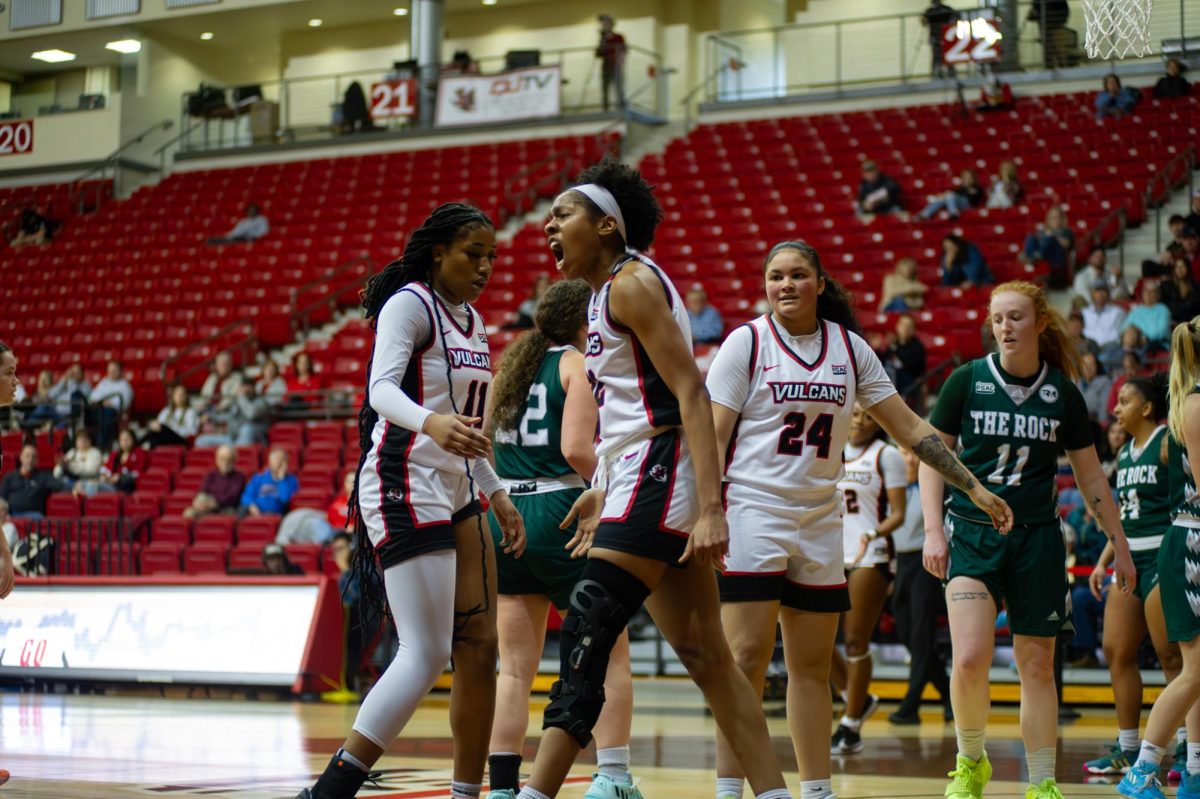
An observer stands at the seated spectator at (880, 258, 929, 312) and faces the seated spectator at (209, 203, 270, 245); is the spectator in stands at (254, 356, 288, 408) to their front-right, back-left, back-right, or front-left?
front-left

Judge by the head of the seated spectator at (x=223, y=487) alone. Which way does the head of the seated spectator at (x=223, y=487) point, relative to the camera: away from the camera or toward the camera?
toward the camera

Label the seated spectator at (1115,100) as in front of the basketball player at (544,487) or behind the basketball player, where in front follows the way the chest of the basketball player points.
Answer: in front

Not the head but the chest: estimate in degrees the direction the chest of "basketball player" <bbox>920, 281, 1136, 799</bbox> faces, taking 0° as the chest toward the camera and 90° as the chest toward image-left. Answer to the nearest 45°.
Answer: approximately 0°

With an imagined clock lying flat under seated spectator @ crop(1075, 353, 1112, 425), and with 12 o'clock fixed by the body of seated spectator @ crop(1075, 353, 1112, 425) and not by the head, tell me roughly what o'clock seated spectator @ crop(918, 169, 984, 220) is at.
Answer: seated spectator @ crop(918, 169, 984, 220) is roughly at 4 o'clock from seated spectator @ crop(1075, 353, 1112, 425).

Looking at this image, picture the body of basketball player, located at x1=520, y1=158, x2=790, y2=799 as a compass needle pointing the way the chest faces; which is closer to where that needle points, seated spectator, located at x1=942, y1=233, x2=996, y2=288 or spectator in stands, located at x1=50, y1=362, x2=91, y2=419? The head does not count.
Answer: the spectator in stands

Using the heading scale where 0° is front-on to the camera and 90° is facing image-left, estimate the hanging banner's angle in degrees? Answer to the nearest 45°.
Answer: approximately 0°

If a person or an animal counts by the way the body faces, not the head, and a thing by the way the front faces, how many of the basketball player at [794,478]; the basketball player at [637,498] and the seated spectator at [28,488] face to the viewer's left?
1

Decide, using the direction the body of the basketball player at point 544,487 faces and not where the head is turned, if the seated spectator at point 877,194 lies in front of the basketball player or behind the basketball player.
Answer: in front

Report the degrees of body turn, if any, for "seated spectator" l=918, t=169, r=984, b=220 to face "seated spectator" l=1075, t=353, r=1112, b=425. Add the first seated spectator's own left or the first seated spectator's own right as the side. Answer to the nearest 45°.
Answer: approximately 45° to the first seated spectator's own left

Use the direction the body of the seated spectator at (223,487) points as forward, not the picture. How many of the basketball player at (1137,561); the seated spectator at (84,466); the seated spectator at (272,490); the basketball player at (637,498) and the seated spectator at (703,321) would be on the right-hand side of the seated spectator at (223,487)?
1

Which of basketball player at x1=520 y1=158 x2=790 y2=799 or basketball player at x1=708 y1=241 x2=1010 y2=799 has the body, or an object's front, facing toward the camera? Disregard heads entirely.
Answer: basketball player at x1=708 y1=241 x2=1010 y2=799

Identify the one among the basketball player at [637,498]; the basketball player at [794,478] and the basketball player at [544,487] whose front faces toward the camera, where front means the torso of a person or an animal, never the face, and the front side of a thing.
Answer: the basketball player at [794,478]

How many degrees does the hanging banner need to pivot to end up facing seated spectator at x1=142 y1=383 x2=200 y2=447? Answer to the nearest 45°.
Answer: approximately 45° to its right

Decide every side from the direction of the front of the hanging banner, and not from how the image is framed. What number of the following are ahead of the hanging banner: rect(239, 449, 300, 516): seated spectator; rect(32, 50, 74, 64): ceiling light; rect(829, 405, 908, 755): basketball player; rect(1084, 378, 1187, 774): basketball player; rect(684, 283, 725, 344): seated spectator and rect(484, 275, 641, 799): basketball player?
5

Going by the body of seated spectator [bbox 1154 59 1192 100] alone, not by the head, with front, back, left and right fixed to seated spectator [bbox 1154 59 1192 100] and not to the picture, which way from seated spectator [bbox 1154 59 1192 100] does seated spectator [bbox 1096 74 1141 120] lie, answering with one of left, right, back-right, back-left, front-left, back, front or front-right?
front-right

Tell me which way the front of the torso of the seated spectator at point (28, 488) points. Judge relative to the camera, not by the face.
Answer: toward the camera

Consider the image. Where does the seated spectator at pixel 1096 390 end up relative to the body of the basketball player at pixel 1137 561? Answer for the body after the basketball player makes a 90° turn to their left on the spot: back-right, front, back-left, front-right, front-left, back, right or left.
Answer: back-left
